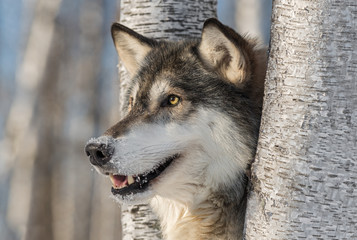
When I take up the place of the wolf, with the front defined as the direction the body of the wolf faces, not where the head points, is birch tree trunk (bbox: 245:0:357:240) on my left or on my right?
on my left

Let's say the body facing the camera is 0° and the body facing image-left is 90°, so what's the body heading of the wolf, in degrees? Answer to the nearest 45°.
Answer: approximately 45°
